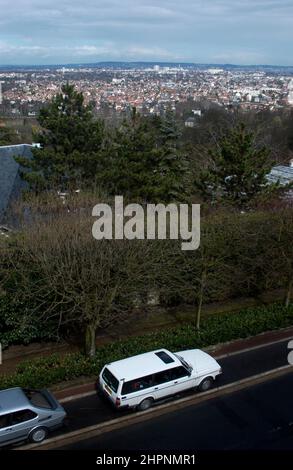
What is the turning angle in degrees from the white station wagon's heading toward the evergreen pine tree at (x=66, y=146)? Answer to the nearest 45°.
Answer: approximately 45° to its left

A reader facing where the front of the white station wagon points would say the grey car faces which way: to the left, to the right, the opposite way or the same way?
the opposite way

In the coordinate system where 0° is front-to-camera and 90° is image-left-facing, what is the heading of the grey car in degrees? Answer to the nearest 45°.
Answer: approximately 45°

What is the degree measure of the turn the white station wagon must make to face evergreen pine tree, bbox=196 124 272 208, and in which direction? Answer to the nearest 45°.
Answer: approximately 45° to its left

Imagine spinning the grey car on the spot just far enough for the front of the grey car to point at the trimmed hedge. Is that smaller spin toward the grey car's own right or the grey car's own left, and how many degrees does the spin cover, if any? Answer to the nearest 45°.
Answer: approximately 180°

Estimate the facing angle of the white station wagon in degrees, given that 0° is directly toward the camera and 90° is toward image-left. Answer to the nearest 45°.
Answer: approximately 225°
